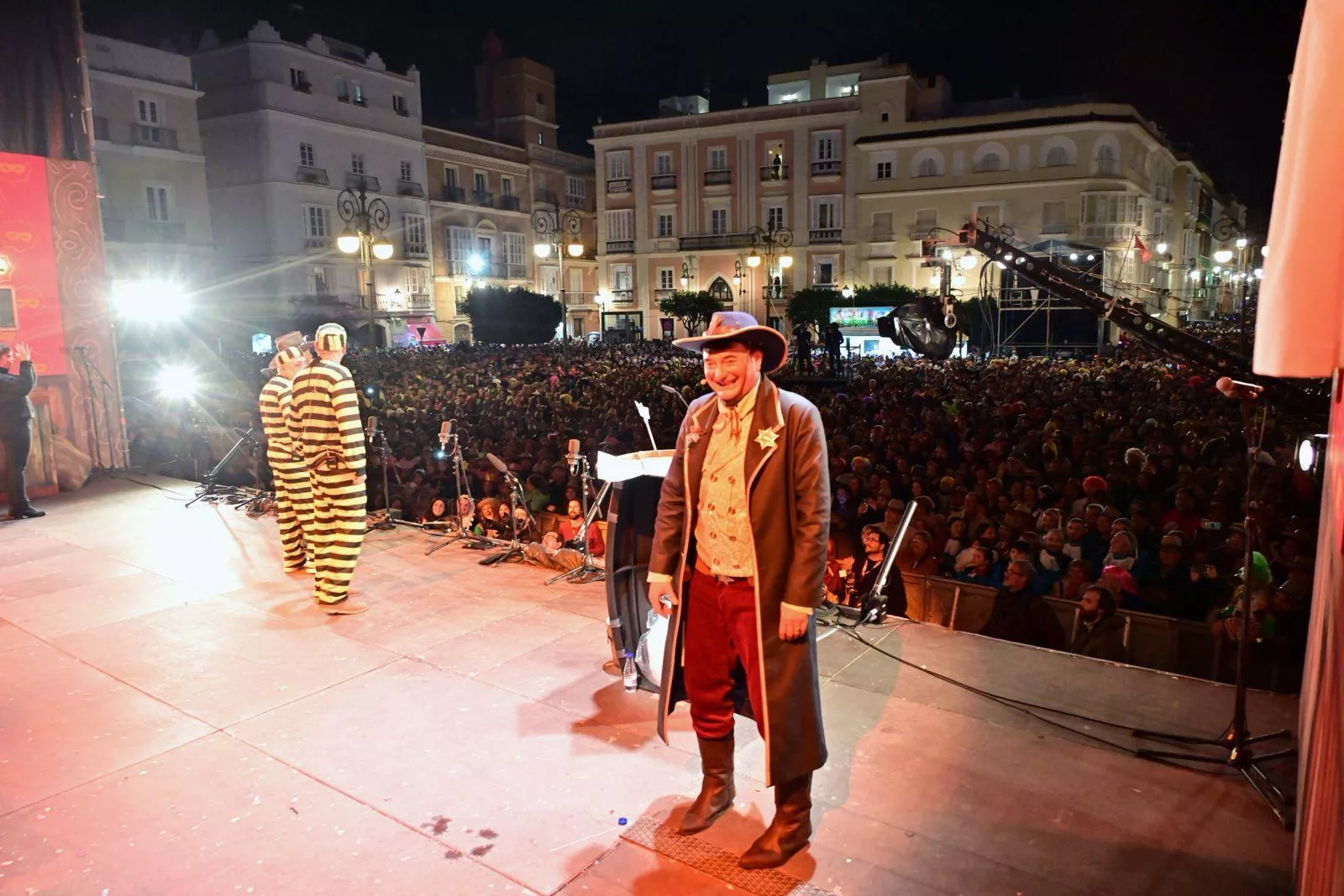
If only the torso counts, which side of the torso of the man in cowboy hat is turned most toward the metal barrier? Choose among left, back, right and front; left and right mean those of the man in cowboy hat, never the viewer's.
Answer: back

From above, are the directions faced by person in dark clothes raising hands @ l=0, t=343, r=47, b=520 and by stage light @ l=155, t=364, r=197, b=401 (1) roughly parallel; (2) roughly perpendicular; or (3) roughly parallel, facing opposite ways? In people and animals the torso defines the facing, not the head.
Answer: roughly perpendicular

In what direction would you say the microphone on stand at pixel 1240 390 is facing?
to the viewer's left

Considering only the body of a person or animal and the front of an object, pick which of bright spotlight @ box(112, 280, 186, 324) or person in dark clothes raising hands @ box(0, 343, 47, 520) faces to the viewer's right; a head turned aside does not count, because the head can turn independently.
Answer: the person in dark clothes raising hands

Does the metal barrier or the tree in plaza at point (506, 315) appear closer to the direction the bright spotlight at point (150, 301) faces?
the metal barrier

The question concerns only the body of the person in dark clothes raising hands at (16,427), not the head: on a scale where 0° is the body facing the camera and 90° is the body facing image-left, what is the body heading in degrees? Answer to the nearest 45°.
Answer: approximately 270°
